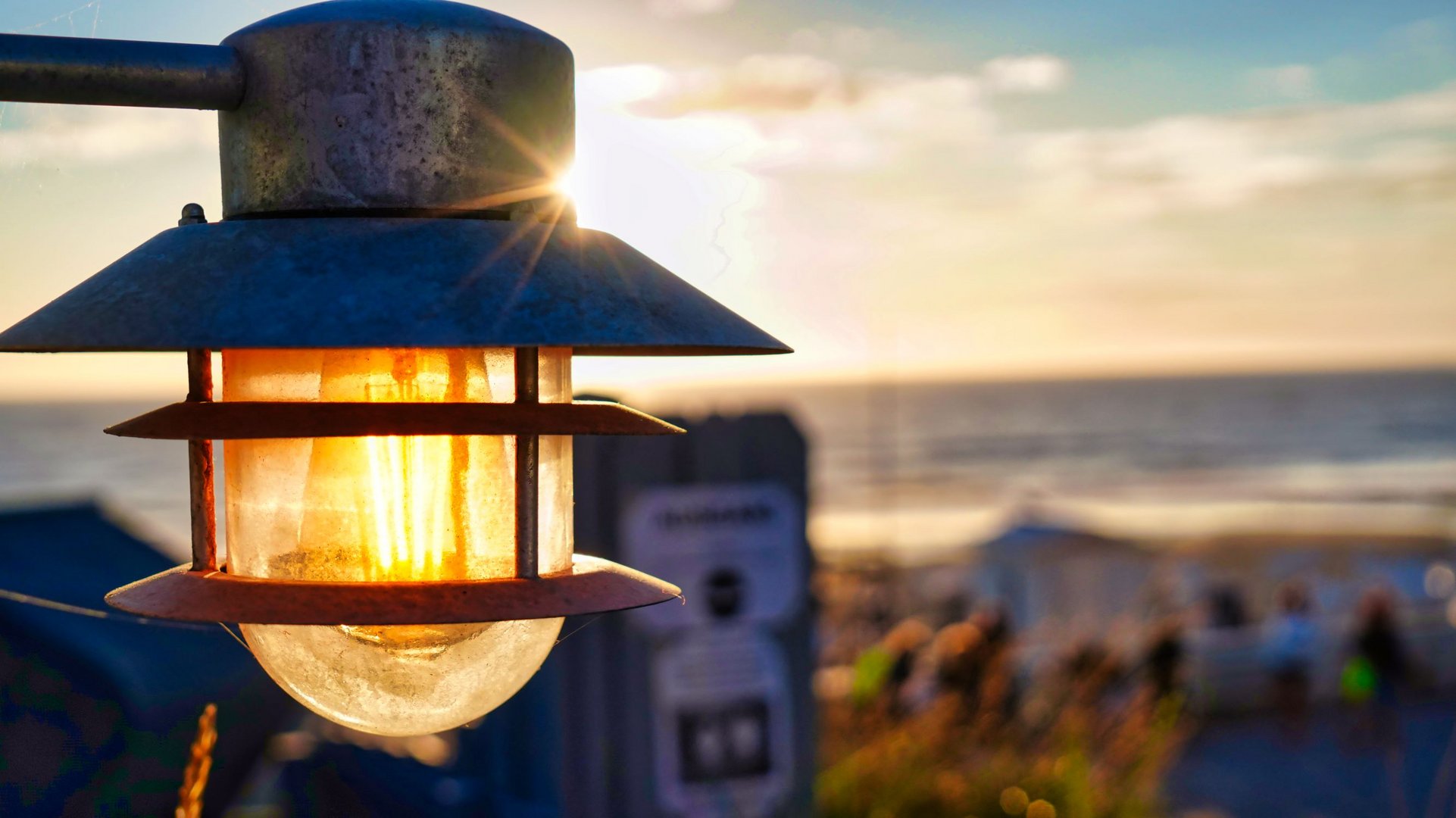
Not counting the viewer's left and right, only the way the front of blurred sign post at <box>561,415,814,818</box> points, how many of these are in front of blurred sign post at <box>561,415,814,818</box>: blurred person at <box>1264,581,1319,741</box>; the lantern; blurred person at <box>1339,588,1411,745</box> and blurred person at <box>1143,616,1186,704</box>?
1

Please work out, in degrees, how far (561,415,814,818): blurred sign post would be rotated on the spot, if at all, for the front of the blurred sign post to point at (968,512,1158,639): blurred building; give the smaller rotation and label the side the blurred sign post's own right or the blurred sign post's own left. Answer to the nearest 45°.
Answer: approximately 180°

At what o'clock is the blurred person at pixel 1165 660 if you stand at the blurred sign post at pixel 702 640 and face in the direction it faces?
The blurred person is roughly at 7 o'clock from the blurred sign post.

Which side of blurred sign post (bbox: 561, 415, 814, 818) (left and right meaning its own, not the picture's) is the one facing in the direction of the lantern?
front

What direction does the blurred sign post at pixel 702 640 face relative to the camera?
toward the camera

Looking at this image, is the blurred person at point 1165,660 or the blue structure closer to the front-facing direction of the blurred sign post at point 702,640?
the blue structure

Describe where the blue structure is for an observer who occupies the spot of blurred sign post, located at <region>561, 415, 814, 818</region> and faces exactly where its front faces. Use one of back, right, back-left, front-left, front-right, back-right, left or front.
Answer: front-right

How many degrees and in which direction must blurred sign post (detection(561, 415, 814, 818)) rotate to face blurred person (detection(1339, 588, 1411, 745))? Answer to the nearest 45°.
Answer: approximately 135° to its left

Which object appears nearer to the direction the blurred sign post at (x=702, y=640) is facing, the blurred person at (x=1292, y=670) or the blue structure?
the blue structure

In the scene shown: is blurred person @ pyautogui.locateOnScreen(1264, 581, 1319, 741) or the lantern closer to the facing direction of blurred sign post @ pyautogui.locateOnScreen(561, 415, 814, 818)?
the lantern

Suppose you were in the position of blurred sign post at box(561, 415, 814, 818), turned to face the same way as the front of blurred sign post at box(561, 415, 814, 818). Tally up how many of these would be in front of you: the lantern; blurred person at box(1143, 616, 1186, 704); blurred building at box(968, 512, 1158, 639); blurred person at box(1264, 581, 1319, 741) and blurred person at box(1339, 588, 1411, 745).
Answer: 1
